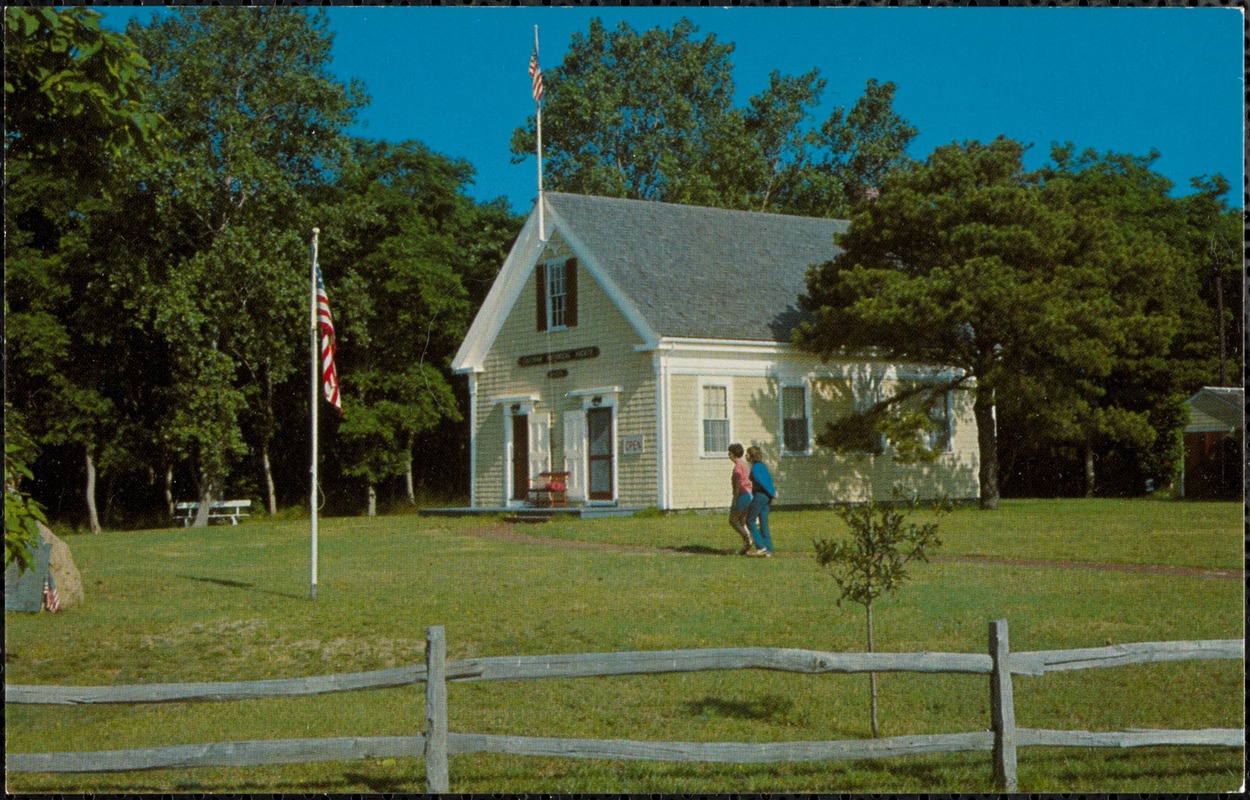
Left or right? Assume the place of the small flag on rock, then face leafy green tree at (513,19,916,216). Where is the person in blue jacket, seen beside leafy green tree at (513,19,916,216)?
right

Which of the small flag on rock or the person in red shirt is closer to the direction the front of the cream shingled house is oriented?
the small flag on rock

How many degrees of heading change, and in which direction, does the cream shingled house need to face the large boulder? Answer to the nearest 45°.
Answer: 0° — it already faces it

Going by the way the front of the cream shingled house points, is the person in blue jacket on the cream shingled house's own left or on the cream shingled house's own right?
on the cream shingled house's own left

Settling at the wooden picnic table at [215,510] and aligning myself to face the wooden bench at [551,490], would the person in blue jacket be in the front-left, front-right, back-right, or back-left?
front-right

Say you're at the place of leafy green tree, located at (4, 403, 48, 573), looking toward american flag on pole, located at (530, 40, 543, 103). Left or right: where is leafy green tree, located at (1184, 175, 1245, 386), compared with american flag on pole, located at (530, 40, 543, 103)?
right

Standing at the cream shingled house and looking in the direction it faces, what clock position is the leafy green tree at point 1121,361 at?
The leafy green tree is roughly at 8 o'clock from the cream shingled house.

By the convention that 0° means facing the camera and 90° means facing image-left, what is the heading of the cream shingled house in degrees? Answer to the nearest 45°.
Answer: approximately 45°

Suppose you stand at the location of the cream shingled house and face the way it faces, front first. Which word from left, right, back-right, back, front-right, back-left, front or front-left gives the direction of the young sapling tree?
front-left

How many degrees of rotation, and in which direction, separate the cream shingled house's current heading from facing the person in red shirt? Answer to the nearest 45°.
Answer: approximately 45° to its left

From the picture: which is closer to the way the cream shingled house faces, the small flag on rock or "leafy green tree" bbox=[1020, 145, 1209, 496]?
the small flag on rock
